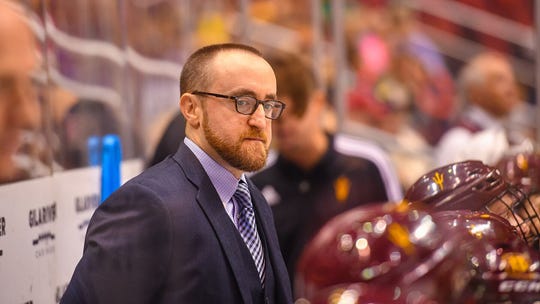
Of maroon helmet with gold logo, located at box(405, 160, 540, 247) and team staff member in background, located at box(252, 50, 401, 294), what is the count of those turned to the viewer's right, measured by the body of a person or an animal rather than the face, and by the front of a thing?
1

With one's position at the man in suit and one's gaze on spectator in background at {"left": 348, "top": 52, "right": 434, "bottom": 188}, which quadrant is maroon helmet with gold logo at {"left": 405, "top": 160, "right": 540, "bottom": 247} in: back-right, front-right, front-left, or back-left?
front-right

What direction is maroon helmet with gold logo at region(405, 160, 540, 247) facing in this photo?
to the viewer's right

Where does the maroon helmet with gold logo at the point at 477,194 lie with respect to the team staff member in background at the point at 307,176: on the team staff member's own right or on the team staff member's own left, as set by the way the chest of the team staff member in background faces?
on the team staff member's own left

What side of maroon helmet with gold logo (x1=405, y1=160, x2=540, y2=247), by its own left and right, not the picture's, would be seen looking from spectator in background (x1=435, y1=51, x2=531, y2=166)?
left

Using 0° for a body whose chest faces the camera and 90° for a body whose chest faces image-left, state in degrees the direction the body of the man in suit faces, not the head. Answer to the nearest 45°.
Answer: approximately 315°

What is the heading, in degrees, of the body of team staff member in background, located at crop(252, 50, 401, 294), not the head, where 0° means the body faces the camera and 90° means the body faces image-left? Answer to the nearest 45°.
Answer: approximately 45°

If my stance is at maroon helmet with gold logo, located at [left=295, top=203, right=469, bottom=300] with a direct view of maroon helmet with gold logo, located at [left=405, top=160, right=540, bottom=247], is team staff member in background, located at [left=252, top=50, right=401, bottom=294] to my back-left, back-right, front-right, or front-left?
front-left

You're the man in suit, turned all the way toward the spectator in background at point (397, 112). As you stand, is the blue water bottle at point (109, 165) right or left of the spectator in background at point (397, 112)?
left
